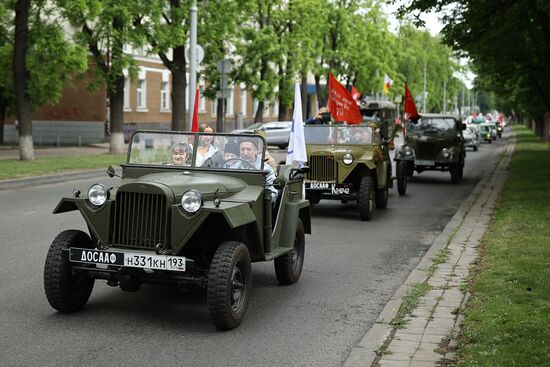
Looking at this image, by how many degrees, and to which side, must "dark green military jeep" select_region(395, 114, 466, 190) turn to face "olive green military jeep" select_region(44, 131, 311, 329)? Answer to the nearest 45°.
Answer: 0° — it already faces it

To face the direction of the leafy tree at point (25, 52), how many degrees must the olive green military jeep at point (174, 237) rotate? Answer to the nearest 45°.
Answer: approximately 135° to its right

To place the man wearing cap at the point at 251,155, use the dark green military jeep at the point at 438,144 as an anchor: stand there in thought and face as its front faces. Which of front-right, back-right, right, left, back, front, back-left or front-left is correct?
front

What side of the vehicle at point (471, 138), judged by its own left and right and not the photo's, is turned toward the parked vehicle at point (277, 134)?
front

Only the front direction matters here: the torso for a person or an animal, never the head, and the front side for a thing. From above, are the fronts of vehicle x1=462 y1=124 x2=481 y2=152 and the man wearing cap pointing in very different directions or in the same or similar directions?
same or similar directions

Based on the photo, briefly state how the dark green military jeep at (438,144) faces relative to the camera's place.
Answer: facing the viewer

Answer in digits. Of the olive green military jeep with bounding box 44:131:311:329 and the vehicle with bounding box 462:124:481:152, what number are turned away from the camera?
0

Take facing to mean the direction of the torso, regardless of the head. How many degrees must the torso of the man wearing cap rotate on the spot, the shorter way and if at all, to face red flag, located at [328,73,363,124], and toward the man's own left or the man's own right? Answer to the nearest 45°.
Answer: approximately 135° to the man's own right

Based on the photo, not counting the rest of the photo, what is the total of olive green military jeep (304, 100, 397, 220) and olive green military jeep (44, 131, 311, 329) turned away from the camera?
0

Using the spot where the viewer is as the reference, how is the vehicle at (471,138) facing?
facing the viewer and to the left of the viewer

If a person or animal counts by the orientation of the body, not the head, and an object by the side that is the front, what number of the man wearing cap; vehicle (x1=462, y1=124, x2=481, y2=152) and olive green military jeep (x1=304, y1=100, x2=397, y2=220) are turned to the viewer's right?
0

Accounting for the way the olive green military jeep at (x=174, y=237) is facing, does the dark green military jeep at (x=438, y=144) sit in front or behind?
behind

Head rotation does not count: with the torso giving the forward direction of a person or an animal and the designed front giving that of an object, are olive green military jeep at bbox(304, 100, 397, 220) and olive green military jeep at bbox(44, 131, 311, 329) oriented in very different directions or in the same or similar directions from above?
same or similar directions
